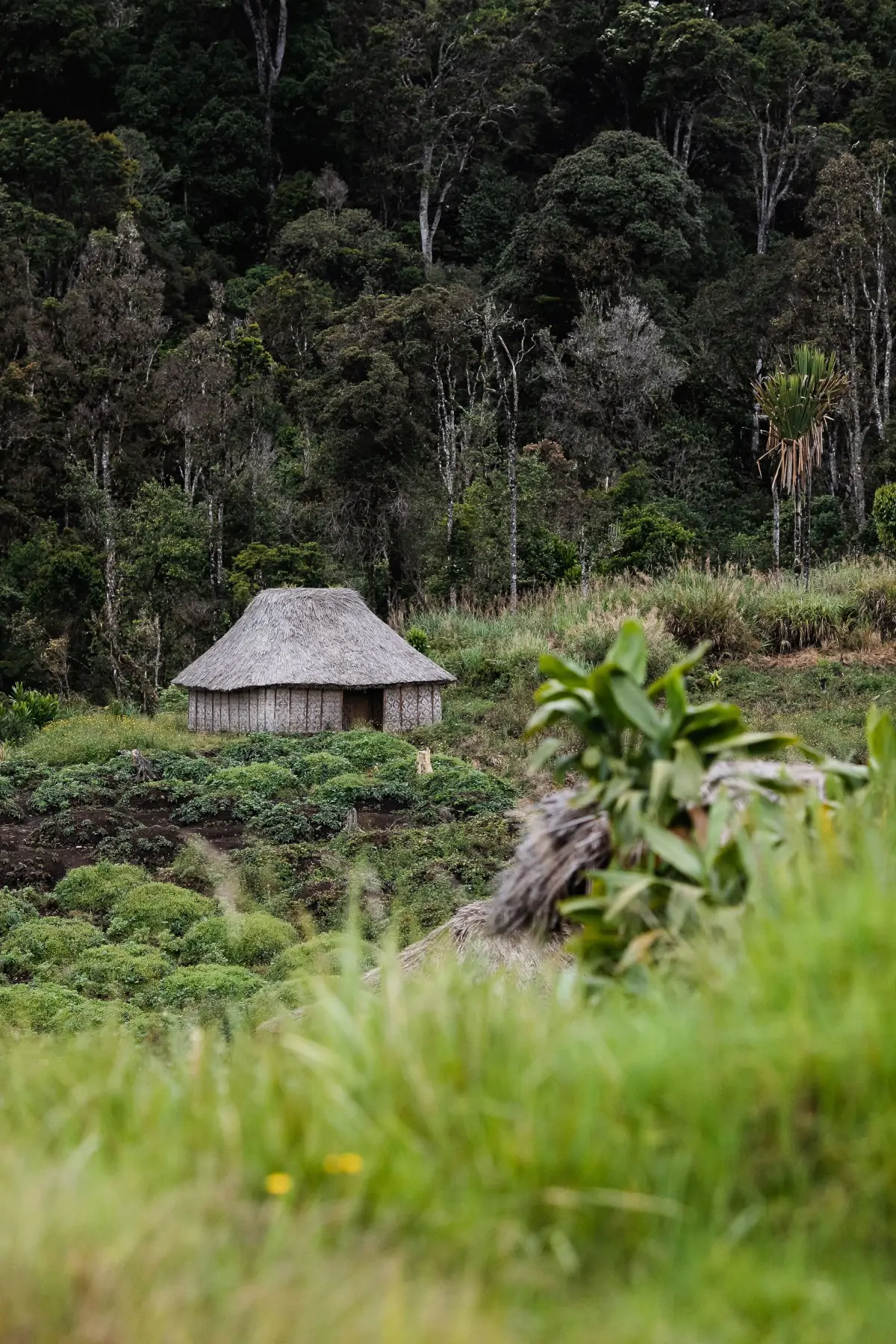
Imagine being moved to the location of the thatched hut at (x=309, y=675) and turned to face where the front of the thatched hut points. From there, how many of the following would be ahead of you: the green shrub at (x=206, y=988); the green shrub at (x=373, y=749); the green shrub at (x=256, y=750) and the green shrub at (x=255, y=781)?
4

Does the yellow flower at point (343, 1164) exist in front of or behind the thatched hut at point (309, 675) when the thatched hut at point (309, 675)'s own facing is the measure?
in front

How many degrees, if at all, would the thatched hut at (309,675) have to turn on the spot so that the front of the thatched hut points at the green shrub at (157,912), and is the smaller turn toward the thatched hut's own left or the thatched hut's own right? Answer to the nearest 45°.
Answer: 0° — it already faces it

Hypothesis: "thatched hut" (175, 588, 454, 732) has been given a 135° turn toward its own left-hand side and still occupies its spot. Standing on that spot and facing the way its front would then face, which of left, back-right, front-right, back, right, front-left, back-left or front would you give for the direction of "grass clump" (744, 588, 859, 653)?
front-right

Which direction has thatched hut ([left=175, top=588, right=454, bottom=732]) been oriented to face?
toward the camera

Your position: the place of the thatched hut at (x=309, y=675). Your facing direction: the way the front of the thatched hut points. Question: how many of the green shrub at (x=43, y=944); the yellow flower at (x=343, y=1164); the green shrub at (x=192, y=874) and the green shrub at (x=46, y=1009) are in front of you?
4

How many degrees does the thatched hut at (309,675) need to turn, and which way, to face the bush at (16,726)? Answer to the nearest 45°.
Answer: approximately 90° to its right

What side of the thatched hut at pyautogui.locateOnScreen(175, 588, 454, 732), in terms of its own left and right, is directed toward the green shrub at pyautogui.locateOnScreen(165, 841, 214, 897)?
front

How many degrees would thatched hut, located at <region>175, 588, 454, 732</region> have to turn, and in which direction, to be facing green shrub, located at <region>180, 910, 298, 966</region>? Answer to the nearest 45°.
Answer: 0° — it already faces it

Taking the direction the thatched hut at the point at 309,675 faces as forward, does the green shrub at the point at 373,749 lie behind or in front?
in front

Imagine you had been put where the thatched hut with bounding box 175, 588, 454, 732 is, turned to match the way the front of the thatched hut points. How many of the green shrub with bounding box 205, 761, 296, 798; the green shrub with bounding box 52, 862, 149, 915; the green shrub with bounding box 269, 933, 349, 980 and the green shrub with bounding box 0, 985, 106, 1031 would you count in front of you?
4

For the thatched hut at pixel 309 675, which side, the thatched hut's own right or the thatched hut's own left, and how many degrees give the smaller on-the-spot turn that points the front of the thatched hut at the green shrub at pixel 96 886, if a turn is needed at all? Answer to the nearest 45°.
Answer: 0° — it already faces it

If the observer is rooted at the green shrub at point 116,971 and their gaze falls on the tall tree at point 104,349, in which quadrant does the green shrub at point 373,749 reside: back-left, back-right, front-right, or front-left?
front-right

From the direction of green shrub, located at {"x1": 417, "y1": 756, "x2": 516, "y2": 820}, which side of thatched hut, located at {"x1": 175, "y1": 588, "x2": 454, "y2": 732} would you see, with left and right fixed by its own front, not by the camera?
front

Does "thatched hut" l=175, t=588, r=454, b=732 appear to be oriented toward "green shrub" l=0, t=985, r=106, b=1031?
yes

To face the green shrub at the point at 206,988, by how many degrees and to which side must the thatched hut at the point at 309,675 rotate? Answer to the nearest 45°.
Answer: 0° — it already faces it
